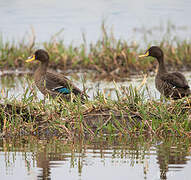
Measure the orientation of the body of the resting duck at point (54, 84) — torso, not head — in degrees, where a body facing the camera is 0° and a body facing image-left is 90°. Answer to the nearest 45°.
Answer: approximately 90°

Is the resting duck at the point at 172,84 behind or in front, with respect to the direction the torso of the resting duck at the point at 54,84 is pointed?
behind

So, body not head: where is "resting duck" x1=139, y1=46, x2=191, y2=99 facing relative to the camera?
to the viewer's left

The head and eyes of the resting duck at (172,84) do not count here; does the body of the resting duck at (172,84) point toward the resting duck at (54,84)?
yes

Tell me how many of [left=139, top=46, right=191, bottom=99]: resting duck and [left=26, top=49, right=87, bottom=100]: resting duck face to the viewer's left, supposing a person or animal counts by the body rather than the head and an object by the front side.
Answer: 2
